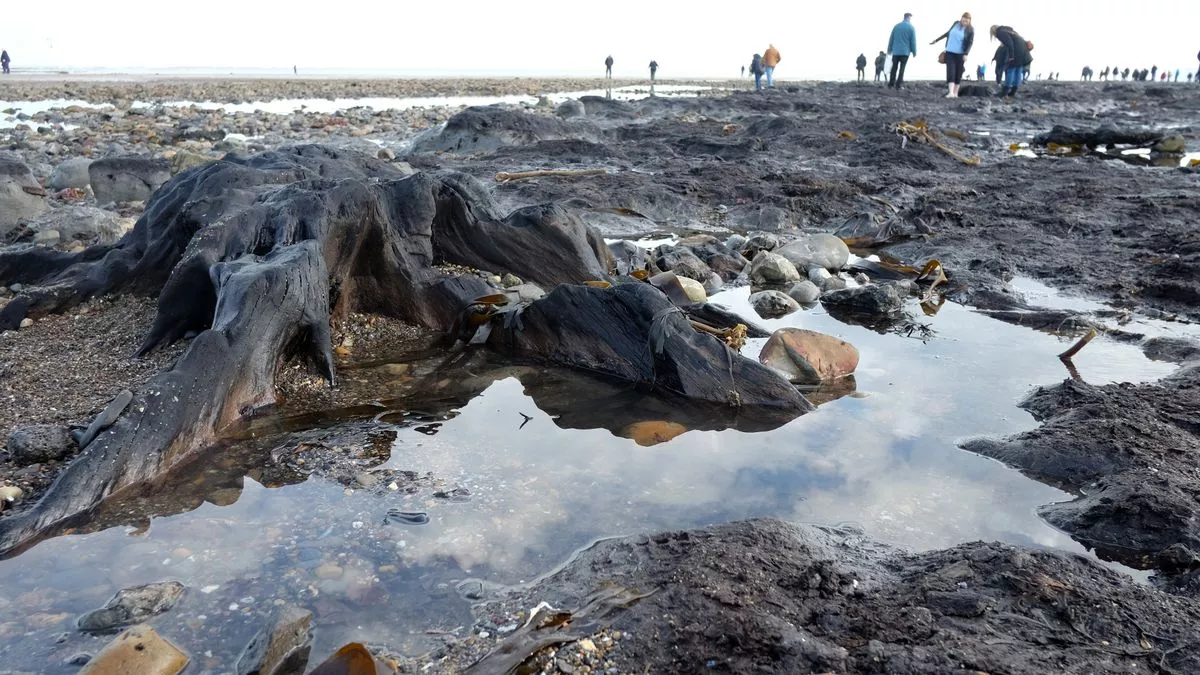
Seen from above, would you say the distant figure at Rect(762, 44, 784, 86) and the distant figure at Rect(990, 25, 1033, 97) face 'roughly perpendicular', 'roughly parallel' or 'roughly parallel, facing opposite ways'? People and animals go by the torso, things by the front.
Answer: roughly perpendicular

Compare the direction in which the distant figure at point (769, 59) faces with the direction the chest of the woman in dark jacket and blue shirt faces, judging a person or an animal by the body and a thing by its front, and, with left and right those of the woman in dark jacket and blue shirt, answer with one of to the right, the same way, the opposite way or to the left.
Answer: the opposite way

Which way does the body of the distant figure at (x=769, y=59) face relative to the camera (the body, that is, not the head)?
away from the camera

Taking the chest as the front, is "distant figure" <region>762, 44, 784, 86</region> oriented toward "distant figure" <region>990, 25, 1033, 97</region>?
no

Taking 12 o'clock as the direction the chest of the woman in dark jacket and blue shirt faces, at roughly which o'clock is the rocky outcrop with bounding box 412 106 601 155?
The rocky outcrop is roughly at 1 o'clock from the woman in dark jacket and blue shirt.

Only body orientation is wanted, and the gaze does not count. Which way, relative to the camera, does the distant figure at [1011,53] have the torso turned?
to the viewer's left

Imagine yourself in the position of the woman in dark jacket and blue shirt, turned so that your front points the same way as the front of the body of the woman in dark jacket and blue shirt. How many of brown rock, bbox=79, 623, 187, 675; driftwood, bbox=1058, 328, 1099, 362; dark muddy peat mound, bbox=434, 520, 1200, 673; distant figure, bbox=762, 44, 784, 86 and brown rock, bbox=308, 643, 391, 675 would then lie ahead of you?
4

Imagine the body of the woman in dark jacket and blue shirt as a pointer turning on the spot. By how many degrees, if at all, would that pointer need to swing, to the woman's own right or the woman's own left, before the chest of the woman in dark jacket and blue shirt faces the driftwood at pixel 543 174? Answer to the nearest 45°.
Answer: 0° — they already face it

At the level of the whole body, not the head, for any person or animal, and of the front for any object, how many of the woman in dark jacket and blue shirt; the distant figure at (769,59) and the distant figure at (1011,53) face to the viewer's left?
1

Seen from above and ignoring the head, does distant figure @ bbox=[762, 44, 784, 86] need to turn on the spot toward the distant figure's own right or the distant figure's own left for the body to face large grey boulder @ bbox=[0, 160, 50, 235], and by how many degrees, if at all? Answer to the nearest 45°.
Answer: approximately 180°

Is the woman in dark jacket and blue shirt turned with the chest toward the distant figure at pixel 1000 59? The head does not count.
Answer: no

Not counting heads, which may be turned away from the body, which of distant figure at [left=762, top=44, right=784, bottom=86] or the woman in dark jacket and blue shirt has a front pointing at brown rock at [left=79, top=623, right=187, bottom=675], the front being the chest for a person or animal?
the woman in dark jacket and blue shirt

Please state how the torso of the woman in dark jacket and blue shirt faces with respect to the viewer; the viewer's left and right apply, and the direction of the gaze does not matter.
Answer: facing the viewer

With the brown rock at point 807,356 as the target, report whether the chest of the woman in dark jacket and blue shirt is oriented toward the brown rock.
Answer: yes

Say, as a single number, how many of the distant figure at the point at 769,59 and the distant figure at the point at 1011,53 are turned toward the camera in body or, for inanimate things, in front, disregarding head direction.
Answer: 0

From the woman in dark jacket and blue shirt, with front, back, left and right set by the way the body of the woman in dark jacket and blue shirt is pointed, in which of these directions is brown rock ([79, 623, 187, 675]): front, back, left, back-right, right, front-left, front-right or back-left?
front

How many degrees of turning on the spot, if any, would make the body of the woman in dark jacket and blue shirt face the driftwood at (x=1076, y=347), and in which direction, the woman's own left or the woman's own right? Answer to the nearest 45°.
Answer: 0° — they already face it

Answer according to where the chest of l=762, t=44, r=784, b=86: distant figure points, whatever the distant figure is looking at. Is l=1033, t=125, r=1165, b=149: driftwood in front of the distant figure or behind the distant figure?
behind
